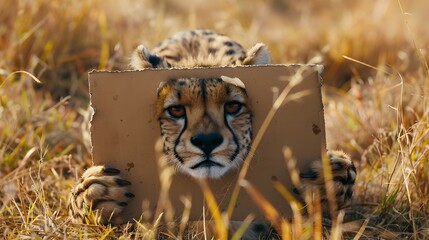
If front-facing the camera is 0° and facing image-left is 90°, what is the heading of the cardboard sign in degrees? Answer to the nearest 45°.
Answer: approximately 0°
